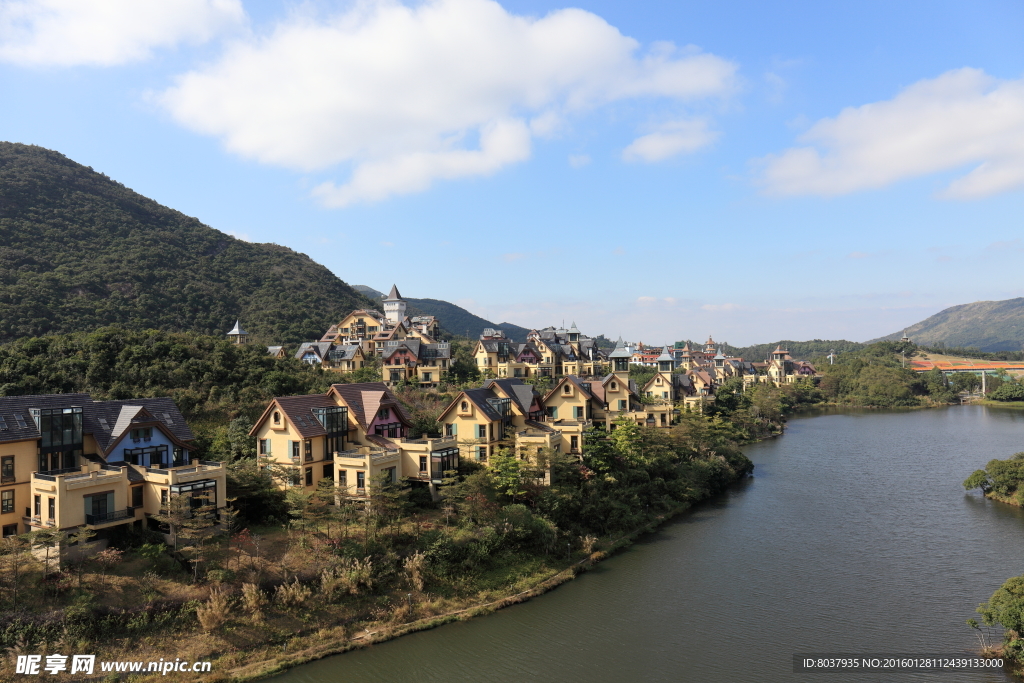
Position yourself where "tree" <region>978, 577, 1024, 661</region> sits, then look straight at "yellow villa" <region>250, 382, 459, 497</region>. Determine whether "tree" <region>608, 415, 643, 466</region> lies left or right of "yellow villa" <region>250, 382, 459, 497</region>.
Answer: right

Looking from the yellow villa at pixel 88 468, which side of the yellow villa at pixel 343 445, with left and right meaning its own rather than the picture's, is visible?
right

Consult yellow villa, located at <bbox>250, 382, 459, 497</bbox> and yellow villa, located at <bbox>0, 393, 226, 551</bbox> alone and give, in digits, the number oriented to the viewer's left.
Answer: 0

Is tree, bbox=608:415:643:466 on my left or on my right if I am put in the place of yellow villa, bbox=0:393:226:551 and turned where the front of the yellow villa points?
on my left

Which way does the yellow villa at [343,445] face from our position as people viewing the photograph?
facing the viewer and to the right of the viewer

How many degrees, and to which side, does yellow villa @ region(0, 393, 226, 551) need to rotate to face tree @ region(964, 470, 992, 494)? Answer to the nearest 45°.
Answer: approximately 45° to its left

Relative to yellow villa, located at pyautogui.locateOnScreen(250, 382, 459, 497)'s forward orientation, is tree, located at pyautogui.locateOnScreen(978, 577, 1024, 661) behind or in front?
in front
